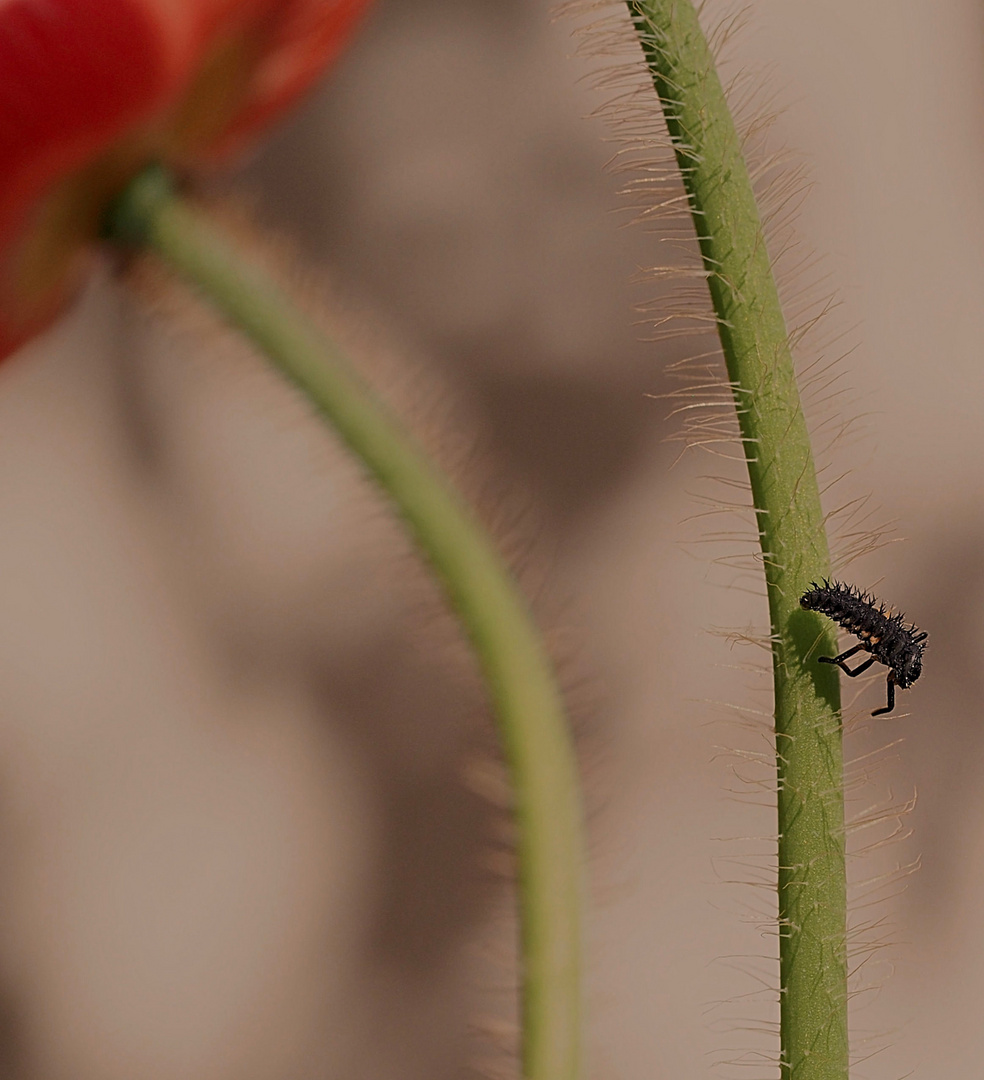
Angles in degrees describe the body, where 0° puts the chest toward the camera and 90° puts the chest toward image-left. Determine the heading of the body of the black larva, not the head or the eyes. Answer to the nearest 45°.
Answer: approximately 270°
